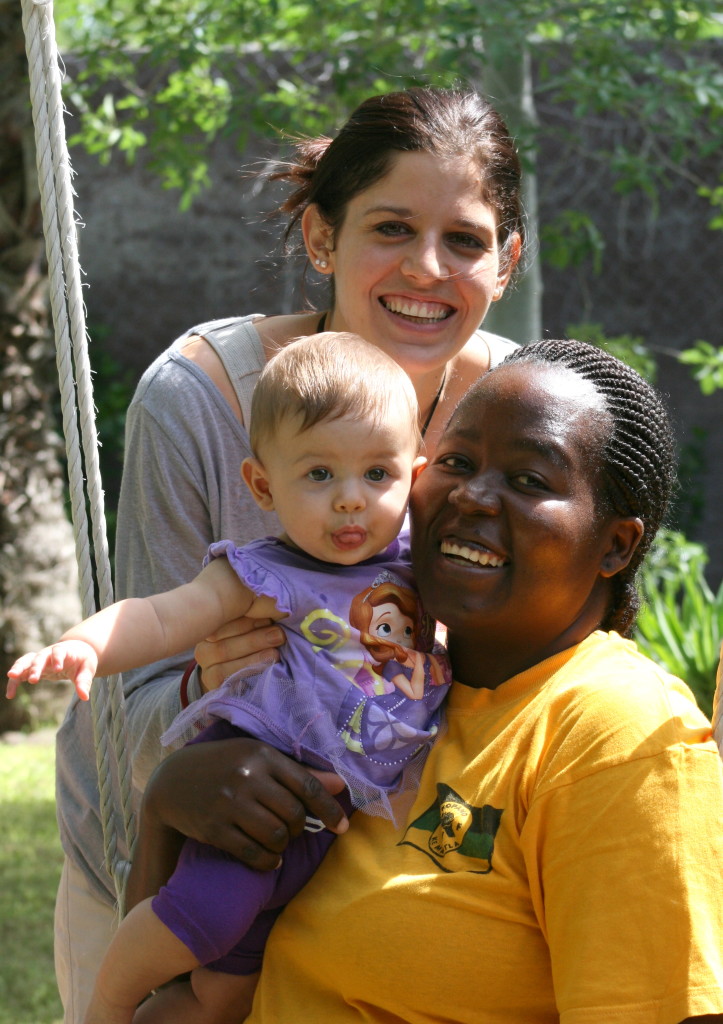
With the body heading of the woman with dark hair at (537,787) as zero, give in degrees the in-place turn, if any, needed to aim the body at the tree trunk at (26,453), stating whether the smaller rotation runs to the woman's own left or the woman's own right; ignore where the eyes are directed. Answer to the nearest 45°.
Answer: approximately 90° to the woman's own right

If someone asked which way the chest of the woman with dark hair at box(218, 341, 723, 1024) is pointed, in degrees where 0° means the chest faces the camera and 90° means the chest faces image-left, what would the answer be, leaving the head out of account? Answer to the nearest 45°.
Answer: approximately 45°

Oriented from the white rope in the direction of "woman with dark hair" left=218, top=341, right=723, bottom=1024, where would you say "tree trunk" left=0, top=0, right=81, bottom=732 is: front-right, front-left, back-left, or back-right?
back-left

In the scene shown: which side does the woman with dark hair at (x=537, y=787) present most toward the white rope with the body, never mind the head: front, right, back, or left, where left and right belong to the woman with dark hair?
right
